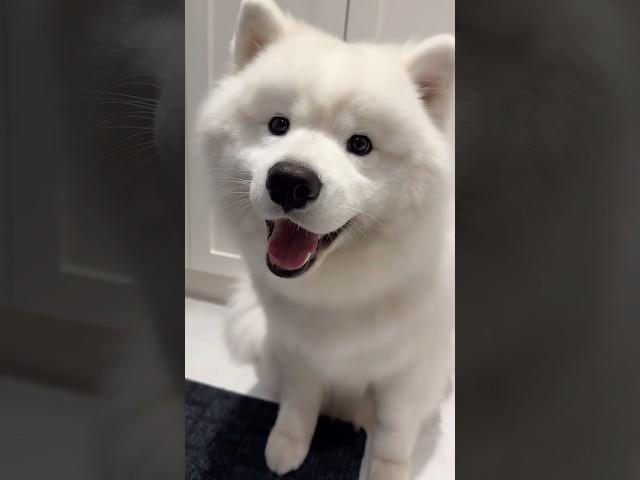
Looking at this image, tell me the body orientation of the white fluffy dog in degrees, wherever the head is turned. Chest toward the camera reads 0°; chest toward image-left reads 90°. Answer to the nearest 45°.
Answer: approximately 0°
